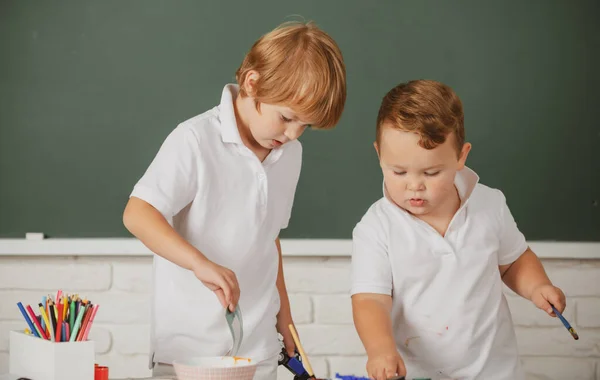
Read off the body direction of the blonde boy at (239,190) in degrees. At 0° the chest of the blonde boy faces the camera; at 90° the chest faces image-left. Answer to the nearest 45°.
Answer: approximately 315°

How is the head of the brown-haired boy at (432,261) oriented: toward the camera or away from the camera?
toward the camera

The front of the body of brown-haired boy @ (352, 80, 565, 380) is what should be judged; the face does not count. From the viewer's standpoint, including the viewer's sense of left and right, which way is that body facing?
facing the viewer

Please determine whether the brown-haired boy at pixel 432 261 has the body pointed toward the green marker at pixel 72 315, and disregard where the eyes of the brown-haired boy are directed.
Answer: no

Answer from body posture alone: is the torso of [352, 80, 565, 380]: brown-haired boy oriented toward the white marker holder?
no

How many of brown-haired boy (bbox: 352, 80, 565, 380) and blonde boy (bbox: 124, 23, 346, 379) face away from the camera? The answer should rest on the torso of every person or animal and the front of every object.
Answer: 0

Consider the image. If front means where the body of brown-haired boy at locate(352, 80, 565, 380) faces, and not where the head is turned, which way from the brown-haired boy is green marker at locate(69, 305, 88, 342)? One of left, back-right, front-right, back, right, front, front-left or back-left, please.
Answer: front-right

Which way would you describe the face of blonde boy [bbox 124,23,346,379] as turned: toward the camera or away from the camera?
toward the camera
